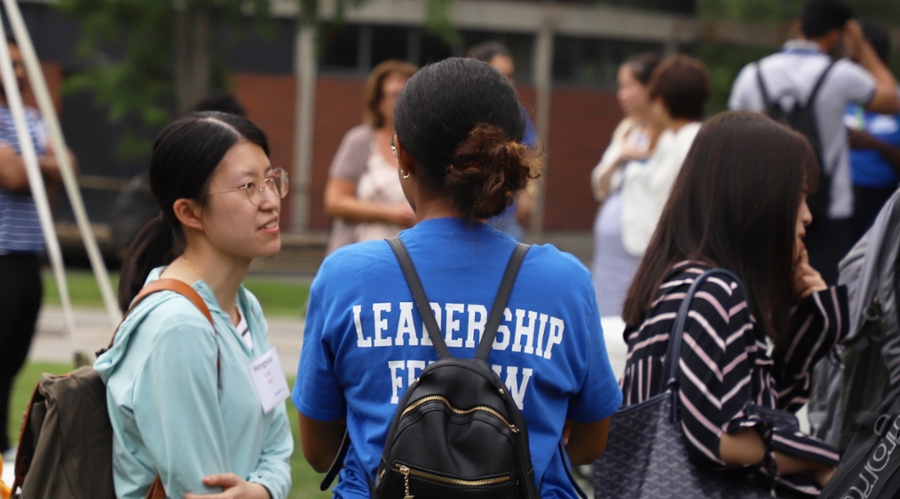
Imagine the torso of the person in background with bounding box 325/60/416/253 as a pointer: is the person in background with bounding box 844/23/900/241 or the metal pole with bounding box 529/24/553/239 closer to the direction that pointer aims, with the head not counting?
the person in background

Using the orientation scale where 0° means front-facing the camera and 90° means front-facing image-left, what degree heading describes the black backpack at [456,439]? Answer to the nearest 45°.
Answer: approximately 0°

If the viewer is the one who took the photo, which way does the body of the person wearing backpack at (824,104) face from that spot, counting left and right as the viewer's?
facing away from the viewer and to the right of the viewer

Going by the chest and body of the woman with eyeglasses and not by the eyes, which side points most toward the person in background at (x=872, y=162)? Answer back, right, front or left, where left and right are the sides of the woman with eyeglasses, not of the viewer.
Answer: left

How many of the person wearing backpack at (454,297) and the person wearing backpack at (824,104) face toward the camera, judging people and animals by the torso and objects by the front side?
0

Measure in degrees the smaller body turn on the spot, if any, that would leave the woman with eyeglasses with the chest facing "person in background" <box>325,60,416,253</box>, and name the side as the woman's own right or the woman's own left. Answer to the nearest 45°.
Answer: approximately 135° to the woman's own left

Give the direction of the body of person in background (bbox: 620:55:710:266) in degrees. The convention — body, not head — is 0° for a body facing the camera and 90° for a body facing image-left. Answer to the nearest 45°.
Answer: approximately 135°

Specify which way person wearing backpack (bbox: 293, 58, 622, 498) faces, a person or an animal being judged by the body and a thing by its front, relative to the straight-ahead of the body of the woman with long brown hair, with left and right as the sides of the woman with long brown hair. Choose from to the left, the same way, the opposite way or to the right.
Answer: to the left

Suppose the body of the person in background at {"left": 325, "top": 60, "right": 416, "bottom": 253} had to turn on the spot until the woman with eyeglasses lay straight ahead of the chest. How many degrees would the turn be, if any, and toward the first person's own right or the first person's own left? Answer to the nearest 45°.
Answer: approximately 45° to the first person's own right

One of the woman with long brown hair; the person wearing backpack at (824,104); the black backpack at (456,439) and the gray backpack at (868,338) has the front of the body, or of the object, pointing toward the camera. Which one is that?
the black backpack

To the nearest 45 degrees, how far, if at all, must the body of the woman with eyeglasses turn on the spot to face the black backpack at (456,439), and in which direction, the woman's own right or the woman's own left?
0° — they already face it

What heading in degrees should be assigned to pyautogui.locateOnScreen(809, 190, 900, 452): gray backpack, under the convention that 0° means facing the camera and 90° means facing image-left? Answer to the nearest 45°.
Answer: approximately 90°

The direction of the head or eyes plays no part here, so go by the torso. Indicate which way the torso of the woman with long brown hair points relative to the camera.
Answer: to the viewer's right
